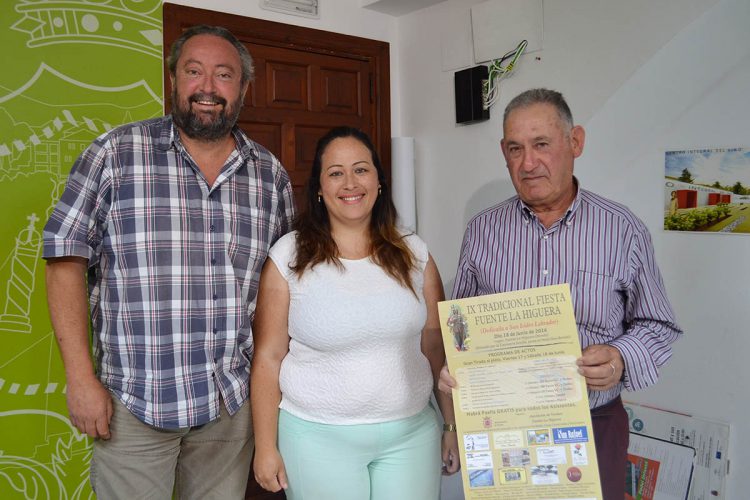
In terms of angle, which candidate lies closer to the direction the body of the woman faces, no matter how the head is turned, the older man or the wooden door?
the older man

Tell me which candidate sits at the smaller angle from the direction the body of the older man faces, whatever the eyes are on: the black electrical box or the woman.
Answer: the woman

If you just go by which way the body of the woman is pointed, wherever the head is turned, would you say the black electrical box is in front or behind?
behind

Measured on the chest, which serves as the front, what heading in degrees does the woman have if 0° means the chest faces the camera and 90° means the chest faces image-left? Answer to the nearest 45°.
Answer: approximately 0°

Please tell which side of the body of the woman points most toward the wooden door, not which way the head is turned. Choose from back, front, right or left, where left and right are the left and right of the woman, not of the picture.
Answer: back

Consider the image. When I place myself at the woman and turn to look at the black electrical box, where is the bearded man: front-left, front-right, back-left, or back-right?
back-left

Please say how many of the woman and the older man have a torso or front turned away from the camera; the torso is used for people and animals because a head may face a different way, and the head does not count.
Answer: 0

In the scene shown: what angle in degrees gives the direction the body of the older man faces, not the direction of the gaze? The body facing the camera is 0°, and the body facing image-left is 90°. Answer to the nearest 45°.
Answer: approximately 45°

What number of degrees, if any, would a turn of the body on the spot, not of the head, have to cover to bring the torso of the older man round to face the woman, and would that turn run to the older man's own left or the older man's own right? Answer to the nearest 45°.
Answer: approximately 45° to the older man's own right

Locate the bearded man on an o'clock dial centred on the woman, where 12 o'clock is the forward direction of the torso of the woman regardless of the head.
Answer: The bearded man is roughly at 3 o'clock from the woman.

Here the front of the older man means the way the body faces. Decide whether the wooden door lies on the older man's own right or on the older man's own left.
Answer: on the older man's own right

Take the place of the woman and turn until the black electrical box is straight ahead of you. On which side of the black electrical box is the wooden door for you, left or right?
left

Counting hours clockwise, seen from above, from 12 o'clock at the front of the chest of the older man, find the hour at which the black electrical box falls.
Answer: The black electrical box is roughly at 4 o'clock from the older man.

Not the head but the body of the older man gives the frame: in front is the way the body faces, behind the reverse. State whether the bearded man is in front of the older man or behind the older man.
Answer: in front
